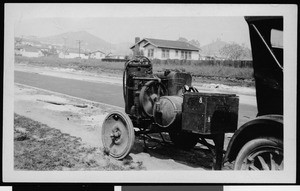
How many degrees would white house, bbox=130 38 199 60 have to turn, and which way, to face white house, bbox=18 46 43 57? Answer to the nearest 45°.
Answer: approximately 45° to its right

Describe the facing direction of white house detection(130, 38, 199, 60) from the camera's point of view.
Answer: facing the viewer and to the left of the viewer

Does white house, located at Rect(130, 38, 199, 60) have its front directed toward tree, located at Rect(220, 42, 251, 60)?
no
